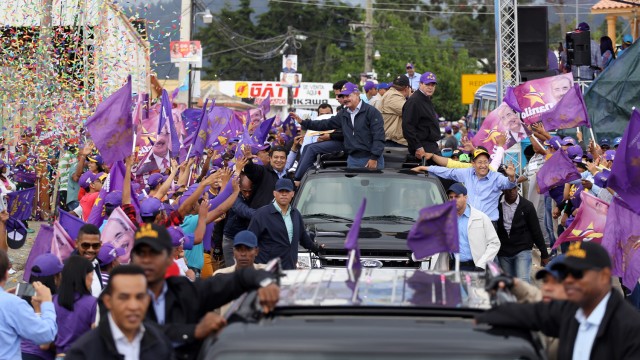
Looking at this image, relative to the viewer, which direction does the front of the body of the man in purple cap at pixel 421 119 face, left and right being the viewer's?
facing the viewer and to the right of the viewer

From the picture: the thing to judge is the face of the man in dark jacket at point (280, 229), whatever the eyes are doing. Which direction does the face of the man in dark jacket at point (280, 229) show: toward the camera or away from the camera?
toward the camera

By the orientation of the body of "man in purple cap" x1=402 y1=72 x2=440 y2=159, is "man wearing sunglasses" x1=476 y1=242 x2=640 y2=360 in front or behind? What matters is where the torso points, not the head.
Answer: in front

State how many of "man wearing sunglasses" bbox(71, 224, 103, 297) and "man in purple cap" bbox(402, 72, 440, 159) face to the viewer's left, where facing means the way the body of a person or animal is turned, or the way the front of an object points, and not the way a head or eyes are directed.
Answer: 0

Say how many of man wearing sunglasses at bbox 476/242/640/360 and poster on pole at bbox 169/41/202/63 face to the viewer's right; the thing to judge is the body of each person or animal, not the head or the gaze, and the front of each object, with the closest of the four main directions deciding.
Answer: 0

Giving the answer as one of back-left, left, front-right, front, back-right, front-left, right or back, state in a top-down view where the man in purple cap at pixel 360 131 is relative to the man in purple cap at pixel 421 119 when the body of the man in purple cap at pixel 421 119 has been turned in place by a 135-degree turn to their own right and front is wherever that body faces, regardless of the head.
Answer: front-left

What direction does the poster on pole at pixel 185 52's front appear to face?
toward the camera

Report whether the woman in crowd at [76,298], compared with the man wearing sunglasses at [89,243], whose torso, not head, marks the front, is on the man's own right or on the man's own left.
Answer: on the man's own right

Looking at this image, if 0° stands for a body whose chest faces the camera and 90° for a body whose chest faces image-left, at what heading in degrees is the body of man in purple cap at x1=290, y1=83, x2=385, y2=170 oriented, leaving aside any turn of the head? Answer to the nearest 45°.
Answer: approximately 45°

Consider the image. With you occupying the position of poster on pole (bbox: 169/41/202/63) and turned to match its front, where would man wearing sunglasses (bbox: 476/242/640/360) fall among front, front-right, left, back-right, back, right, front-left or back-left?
front

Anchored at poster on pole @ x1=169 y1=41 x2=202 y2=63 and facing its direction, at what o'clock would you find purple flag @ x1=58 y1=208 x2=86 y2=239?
The purple flag is roughly at 12 o'clock from the poster on pole.

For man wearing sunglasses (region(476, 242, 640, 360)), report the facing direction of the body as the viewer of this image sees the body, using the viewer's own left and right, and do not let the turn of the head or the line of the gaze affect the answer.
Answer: facing the viewer and to the left of the viewer

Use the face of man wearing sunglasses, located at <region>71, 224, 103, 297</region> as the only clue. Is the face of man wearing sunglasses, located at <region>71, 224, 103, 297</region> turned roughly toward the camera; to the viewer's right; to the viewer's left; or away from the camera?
toward the camera

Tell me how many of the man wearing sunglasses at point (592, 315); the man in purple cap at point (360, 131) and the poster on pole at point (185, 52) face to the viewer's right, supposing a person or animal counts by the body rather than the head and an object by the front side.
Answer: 0
